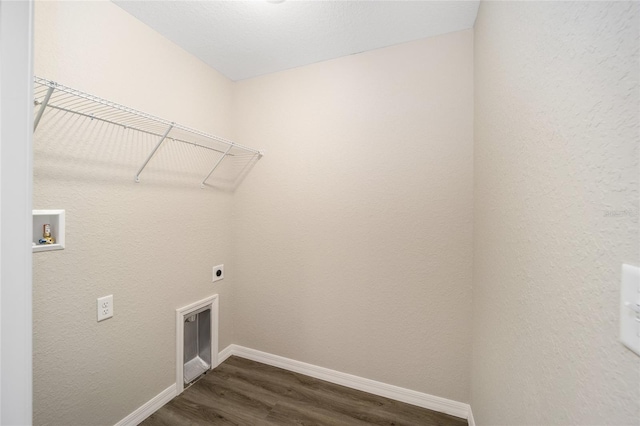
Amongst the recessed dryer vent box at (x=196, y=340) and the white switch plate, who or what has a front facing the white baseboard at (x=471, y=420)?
the recessed dryer vent box

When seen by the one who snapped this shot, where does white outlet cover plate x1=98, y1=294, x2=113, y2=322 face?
facing the viewer and to the right of the viewer

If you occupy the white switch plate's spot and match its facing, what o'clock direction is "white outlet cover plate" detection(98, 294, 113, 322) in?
The white outlet cover plate is roughly at 1 o'clock from the white switch plate.

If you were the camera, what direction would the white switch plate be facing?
facing the viewer and to the left of the viewer

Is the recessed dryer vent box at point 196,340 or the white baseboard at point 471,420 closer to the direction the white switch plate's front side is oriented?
the recessed dryer vent box

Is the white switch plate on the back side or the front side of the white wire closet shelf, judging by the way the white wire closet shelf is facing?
on the front side
